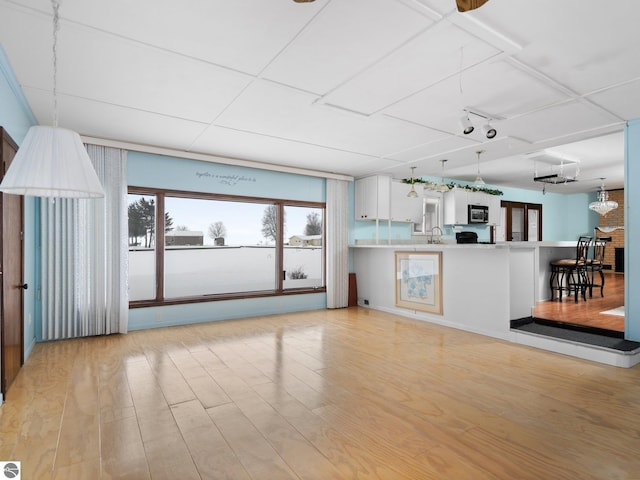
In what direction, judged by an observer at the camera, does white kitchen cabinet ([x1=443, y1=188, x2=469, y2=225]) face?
facing the viewer and to the right of the viewer

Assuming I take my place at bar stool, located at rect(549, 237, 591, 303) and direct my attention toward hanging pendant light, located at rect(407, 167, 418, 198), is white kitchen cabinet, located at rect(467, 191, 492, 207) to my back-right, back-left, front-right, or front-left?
front-right

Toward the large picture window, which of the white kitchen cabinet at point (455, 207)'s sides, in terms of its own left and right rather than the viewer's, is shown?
right

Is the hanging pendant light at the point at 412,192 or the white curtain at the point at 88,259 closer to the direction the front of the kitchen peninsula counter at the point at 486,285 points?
the white curtain

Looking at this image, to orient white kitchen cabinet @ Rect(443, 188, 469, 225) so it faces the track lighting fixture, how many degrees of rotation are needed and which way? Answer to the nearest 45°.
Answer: approximately 45° to its right

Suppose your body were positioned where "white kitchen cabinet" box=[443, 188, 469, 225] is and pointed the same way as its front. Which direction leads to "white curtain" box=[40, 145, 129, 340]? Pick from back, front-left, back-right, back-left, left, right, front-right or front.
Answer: right

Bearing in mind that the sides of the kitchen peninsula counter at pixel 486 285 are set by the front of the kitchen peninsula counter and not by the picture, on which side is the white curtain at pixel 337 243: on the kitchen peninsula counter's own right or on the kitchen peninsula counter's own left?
on the kitchen peninsula counter's own right

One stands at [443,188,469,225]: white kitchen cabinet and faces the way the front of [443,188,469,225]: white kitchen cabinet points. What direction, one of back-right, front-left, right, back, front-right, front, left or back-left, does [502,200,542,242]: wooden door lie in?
left

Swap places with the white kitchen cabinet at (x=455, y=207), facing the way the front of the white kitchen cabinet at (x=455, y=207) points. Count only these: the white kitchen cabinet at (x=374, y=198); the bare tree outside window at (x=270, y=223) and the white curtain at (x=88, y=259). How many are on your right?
3

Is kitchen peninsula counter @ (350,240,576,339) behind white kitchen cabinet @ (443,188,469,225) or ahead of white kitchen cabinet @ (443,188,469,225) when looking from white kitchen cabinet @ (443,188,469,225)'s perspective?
ahead

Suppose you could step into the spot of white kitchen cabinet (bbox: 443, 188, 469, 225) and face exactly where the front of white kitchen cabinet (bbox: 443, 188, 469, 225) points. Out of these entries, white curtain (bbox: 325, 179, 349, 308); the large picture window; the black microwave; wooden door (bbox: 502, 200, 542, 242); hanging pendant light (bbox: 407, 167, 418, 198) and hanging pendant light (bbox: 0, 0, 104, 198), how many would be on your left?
2

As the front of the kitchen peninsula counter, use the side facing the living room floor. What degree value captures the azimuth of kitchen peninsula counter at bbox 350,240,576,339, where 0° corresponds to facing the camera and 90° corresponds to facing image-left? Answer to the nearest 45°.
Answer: approximately 45°

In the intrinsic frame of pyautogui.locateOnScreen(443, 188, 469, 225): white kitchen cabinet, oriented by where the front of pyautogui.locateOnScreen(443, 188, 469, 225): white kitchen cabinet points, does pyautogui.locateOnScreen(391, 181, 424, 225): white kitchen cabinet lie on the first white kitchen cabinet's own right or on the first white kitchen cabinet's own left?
on the first white kitchen cabinet's own right
